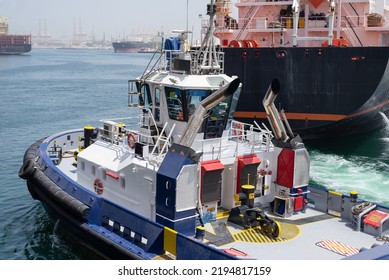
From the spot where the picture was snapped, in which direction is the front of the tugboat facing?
facing away from the viewer and to the left of the viewer

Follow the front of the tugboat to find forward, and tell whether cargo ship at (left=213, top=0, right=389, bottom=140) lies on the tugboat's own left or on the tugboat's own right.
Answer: on the tugboat's own right
